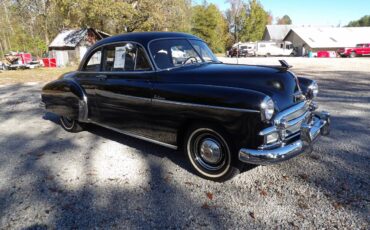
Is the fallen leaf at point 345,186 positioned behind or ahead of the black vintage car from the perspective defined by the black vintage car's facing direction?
ahead

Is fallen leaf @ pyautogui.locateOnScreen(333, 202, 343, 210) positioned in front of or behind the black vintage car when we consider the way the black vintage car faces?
in front

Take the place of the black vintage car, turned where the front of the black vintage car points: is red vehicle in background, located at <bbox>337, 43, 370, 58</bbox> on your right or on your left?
on your left

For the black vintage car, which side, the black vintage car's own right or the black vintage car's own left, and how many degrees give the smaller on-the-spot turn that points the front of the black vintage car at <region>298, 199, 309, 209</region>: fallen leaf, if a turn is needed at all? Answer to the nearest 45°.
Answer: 0° — it already faces it

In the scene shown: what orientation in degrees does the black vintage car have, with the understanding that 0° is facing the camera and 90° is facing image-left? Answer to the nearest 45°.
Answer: approximately 315°

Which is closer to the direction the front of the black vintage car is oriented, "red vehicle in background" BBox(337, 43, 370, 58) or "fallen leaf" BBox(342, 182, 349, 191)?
the fallen leaf
